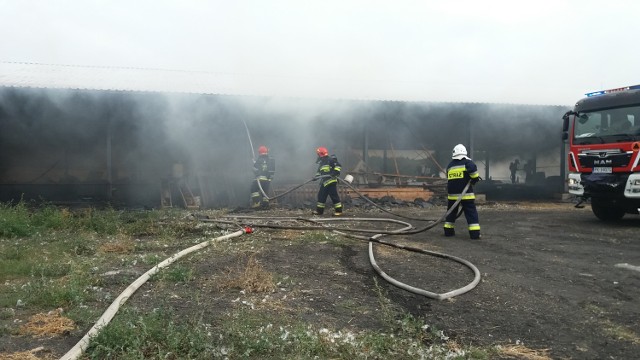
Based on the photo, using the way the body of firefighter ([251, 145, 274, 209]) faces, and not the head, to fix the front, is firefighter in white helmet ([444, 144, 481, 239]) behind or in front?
behind

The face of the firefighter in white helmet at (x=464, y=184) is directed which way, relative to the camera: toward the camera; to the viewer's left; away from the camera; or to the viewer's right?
away from the camera

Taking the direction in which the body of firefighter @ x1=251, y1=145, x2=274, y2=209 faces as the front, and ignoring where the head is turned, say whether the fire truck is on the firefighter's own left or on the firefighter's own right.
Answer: on the firefighter's own right

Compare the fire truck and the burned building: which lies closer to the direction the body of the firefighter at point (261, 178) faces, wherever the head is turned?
the burned building

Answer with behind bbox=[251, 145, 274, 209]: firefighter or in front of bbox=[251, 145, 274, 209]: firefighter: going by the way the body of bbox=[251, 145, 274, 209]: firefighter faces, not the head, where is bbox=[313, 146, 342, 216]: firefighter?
behind

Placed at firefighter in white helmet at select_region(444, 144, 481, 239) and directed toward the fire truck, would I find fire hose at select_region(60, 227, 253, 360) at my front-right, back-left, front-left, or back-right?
back-right

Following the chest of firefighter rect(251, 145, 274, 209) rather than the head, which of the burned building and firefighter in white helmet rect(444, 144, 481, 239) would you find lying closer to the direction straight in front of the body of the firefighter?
the burned building

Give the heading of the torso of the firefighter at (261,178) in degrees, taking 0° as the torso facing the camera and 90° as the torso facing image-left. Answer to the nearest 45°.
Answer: approximately 180°

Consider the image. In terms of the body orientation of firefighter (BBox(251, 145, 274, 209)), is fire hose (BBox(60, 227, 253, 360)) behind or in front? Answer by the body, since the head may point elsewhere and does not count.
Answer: behind
